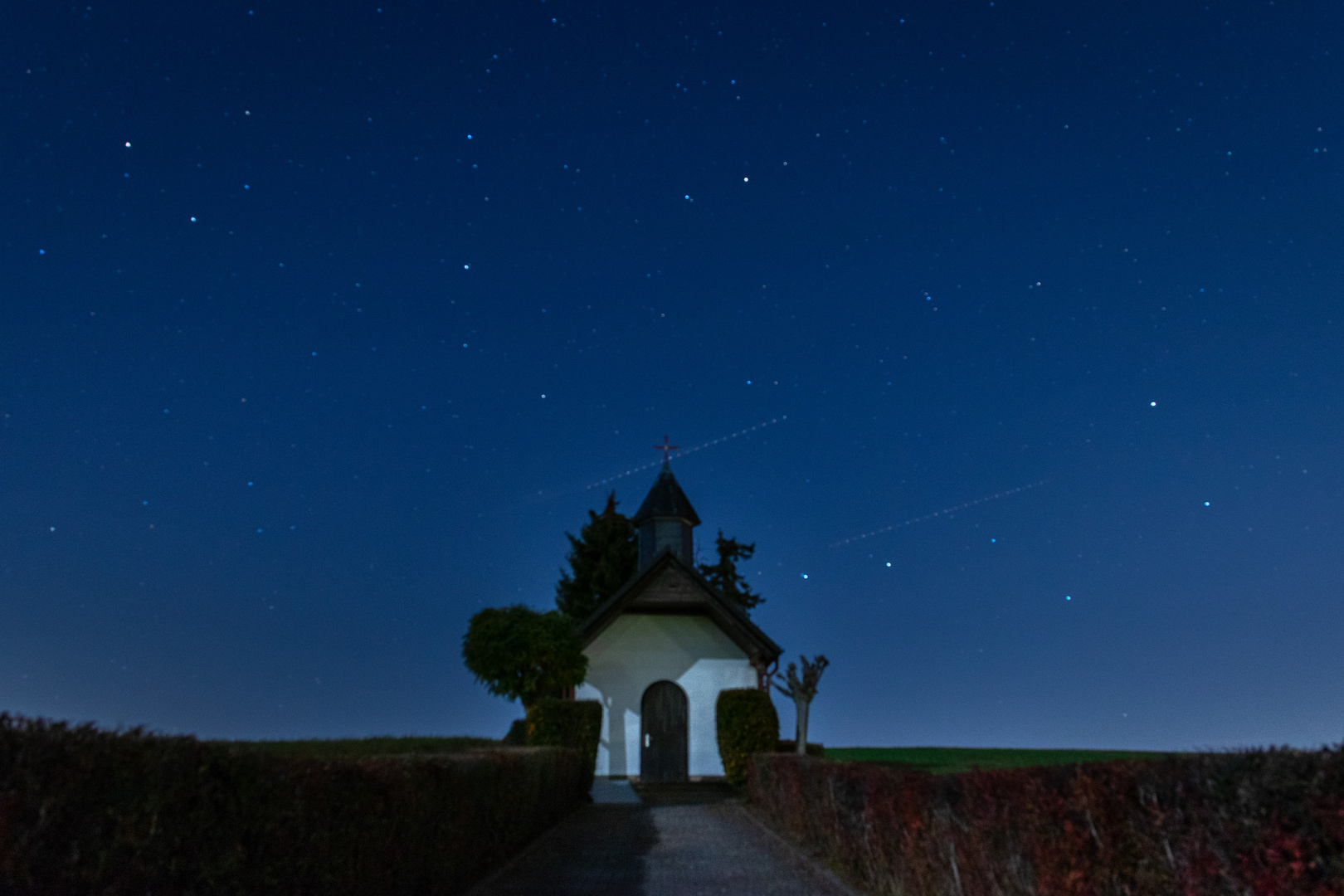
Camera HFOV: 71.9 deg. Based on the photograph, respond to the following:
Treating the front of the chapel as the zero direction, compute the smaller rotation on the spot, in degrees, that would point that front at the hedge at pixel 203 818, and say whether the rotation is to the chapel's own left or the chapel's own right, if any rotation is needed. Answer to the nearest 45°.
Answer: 0° — it already faces it

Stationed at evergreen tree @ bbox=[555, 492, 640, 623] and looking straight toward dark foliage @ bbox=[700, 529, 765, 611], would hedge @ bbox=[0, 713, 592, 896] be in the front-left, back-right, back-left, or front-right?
back-right

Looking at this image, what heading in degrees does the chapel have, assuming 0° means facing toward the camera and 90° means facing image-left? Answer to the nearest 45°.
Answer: approximately 0°

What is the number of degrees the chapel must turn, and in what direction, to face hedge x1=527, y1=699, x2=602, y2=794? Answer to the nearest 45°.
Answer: approximately 45° to its right

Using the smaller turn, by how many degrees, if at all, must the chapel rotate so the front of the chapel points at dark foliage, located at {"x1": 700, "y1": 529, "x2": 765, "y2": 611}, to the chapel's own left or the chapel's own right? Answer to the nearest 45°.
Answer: approximately 180°

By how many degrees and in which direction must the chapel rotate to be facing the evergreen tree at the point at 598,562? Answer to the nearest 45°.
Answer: approximately 180°
